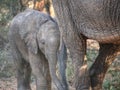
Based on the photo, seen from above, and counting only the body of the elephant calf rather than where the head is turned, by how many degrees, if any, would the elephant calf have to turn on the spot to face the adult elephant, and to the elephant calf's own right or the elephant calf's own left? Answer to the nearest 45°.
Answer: approximately 45° to the elephant calf's own left

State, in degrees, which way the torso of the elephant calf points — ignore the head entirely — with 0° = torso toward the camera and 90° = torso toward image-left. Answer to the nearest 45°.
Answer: approximately 315°

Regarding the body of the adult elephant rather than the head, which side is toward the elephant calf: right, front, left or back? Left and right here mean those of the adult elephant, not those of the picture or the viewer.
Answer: back

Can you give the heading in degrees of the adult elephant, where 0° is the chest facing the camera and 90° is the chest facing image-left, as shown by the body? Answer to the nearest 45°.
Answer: approximately 270°
